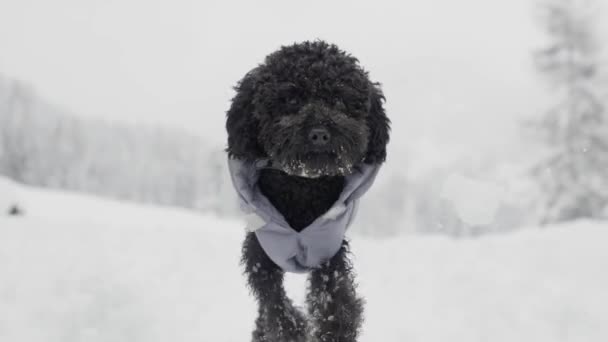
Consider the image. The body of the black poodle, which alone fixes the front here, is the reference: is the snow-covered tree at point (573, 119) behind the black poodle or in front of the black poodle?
behind

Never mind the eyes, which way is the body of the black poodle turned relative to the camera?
toward the camera
